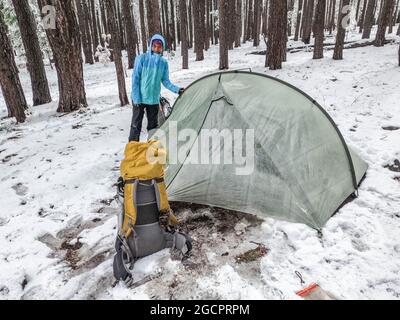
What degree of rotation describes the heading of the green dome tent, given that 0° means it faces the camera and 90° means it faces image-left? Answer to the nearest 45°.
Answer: approximately 45°

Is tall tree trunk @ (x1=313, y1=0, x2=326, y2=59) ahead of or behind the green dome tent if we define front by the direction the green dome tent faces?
behind

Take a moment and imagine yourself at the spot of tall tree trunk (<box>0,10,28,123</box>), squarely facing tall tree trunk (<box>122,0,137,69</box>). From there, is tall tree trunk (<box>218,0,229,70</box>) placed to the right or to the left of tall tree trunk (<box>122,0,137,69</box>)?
right

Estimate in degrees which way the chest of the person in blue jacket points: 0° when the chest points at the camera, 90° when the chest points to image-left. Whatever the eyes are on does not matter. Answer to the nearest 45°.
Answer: approximately 0°

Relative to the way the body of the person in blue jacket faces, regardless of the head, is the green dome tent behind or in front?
in front

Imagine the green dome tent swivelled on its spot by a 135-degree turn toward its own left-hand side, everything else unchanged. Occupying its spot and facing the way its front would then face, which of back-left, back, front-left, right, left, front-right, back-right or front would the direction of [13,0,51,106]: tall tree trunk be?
back-left

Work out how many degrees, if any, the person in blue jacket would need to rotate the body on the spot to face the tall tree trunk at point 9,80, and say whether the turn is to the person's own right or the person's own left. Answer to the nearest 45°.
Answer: approximately 135° to the person's own right

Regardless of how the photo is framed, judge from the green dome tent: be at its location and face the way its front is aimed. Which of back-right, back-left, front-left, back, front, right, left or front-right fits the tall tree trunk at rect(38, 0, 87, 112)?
right

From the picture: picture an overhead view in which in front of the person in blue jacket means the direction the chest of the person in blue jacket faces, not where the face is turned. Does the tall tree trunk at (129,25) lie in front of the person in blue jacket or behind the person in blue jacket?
behind
